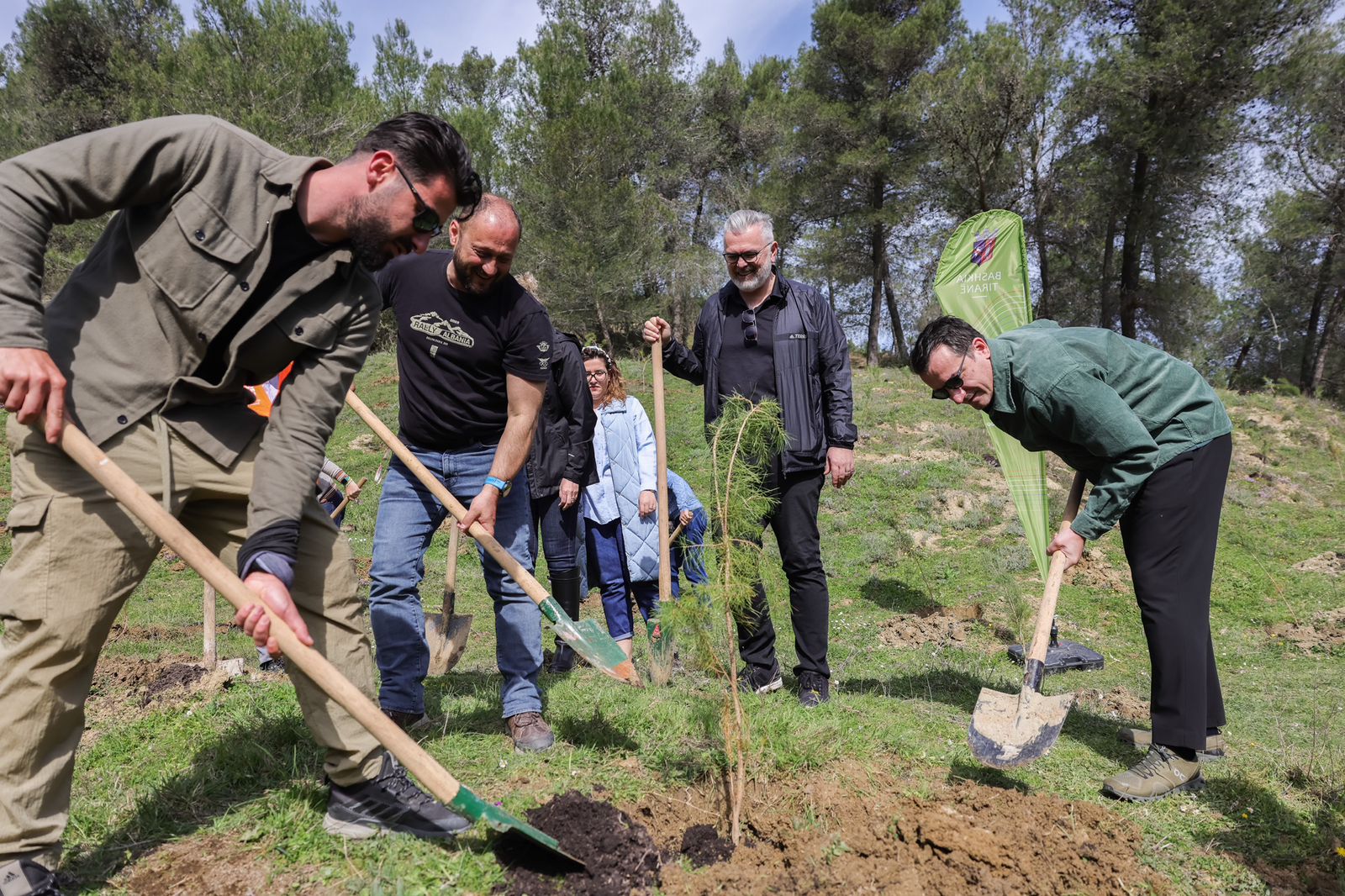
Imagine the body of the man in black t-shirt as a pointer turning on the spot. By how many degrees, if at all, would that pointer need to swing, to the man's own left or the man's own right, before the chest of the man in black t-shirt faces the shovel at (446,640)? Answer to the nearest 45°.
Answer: approximately 180°

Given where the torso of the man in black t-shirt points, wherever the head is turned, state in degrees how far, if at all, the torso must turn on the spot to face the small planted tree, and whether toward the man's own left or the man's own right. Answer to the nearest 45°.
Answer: approximately 45° to the man's own left

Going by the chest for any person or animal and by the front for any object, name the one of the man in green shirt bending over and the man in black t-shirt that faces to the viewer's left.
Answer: the man in green shirt bending over

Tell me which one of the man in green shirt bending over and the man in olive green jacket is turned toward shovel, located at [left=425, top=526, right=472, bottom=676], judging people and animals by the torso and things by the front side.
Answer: the man in green shirt bending over

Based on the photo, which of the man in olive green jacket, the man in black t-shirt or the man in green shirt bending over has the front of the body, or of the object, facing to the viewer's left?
the man in green shirt bending over

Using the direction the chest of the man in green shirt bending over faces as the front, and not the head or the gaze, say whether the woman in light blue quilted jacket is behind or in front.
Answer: in front

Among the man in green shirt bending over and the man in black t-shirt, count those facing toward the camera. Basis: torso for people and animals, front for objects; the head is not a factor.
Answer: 1

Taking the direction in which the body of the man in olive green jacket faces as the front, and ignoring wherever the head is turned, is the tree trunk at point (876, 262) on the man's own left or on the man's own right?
on the man's own left

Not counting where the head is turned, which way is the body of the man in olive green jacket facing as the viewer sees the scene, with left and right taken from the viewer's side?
facing the viewer and to the right of the viewer

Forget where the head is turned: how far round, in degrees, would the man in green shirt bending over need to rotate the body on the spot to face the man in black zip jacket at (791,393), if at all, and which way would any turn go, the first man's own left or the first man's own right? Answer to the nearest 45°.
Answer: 0° — they already face them

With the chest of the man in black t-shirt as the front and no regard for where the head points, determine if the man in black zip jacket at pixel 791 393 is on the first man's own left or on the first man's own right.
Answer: on the first man's own left

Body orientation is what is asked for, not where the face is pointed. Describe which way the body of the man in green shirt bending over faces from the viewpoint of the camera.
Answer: to the viewer's left

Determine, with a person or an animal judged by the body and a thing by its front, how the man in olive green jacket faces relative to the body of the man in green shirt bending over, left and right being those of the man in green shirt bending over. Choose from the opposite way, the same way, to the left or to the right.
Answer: the opposite way

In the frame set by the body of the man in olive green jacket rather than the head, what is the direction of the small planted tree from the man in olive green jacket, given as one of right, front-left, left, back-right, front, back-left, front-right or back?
front-left

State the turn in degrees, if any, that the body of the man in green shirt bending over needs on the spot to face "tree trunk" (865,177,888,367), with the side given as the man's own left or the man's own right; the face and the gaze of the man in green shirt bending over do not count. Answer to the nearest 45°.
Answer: approximately 90° to the man's own right

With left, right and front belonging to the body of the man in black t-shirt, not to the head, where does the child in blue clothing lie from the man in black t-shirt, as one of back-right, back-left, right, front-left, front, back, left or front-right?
back-left
